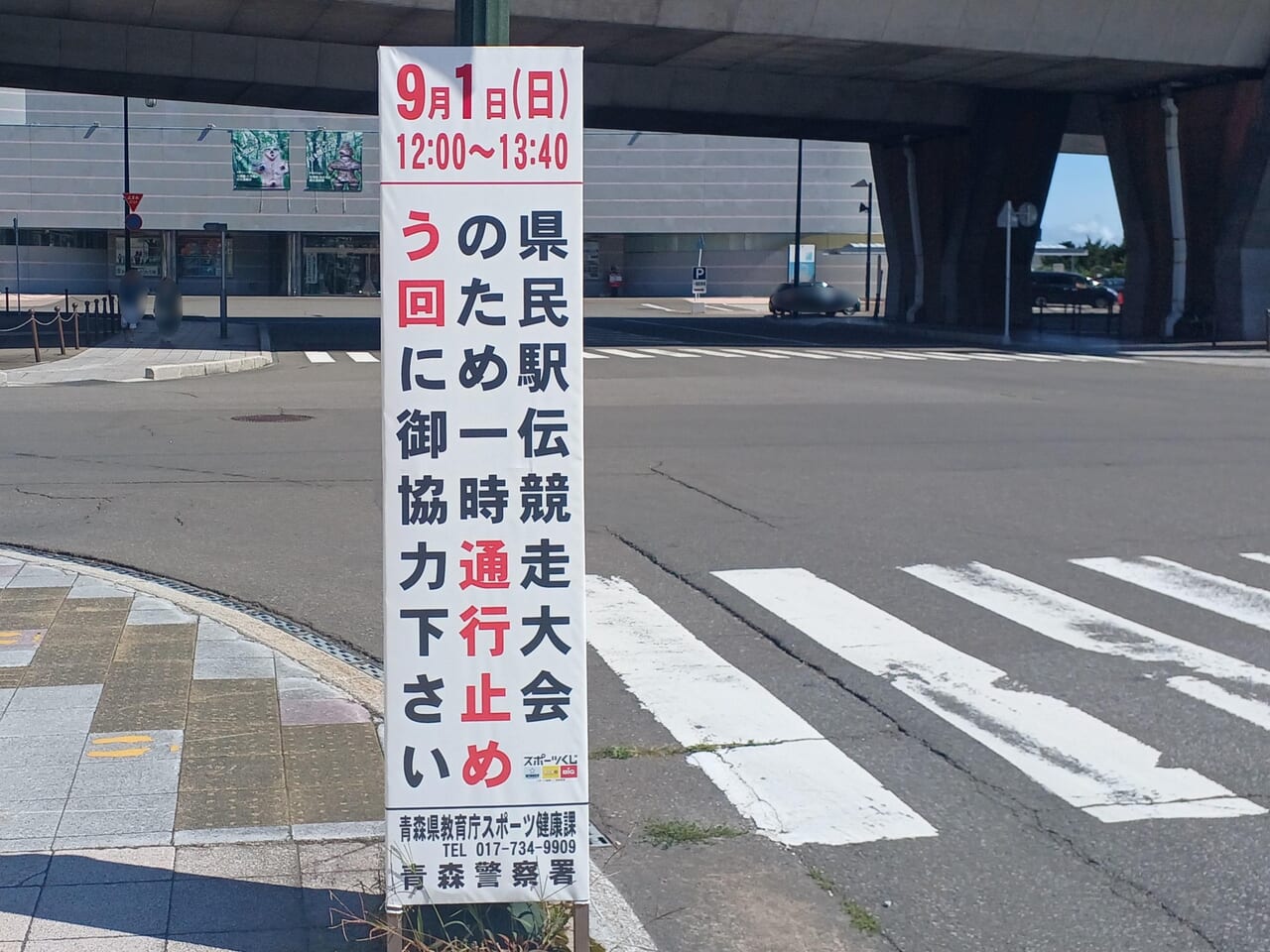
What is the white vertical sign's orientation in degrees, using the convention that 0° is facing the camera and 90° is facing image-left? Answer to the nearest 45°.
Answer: approximately 0°

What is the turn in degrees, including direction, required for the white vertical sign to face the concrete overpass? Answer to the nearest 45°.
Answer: approximately 180°

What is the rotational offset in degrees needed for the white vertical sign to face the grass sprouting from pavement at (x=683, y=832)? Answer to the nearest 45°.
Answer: approximately 135° to its left
